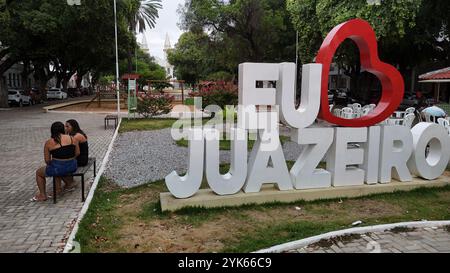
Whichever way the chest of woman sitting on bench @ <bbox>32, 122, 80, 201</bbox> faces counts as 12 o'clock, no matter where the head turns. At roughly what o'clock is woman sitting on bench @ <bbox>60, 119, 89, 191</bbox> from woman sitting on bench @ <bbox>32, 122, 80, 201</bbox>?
woman sitting on bench @ <bbox>60, 119, 89, 191</bbox> is roughly at 2 o'clock from woman sitting on bench @ <bbox>32, 122, 80, 201</bbox>.

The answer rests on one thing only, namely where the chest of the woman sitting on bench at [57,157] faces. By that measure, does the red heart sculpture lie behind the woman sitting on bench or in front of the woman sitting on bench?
behind

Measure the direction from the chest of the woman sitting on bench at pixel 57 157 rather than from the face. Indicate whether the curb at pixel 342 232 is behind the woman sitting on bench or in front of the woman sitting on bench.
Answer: behind

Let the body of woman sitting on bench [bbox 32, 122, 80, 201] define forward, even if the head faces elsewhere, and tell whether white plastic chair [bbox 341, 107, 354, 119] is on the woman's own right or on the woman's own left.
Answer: on the woman's own right

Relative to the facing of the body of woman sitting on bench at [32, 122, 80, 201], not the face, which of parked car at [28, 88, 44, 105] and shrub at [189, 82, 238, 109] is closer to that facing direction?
the parked car

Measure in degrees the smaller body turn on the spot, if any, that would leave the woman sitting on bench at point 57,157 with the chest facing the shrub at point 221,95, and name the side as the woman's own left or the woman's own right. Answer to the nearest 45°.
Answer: approximately 90° to the woman's own right

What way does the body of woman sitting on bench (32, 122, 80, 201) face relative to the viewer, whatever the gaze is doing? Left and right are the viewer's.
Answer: facing away from the viewer and to the left of the viewer
